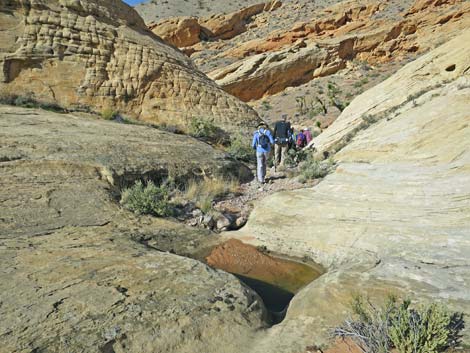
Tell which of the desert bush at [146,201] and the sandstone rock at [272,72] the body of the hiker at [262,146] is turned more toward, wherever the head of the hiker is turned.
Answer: the sandstone rock

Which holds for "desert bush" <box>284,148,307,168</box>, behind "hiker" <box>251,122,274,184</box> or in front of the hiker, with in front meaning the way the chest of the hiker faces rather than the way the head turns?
in front

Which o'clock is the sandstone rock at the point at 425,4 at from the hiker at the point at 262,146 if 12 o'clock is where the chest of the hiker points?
The sandstone rock is roughly at 1 o'clock from the hiker.

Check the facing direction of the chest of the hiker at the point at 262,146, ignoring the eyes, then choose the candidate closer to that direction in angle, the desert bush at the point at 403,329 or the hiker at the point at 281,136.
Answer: the hiker

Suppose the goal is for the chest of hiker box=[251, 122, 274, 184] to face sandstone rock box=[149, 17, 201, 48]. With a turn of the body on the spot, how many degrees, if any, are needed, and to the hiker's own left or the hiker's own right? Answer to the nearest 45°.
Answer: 0° — they already face it

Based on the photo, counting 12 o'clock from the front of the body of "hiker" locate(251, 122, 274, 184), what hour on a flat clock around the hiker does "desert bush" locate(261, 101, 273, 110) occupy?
The desert bush is roughly at 12 o'clock from the hiker.

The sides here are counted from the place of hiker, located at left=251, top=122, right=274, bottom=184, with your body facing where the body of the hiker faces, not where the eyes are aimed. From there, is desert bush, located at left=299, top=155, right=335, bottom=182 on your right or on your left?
on your right

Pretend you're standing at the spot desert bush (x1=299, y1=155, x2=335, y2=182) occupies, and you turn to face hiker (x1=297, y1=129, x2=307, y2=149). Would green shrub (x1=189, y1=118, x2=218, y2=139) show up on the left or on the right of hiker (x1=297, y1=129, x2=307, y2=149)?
left

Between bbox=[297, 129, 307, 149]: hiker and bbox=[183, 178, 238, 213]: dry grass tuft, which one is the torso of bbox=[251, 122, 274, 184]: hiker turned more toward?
the hiker

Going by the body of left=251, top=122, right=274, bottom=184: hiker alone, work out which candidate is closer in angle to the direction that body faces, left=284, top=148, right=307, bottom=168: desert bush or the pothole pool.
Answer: the desert bush

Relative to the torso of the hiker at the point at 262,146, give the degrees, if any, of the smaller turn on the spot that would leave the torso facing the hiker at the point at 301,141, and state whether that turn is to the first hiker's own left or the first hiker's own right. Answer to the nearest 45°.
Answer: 0° — they already face them

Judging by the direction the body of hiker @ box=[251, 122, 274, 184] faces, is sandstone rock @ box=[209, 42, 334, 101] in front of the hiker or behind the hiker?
in front

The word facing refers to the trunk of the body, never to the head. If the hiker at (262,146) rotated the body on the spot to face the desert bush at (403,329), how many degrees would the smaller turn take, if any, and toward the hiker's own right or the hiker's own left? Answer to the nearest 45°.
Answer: approximately 180°

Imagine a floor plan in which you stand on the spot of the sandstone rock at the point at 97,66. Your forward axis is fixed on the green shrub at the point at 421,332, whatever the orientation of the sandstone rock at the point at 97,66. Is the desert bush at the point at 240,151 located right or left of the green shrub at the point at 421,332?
left

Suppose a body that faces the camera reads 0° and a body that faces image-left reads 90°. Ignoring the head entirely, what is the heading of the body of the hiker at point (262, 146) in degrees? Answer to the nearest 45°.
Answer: approximately 180°

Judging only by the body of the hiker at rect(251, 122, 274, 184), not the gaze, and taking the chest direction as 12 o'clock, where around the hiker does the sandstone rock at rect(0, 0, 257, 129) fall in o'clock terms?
The sandstone rock is roughly at 10 o'clock from the hiker.

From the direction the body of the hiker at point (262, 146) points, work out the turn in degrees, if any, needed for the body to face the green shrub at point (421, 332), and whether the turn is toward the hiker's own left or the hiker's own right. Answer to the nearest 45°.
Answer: approximately 180°
